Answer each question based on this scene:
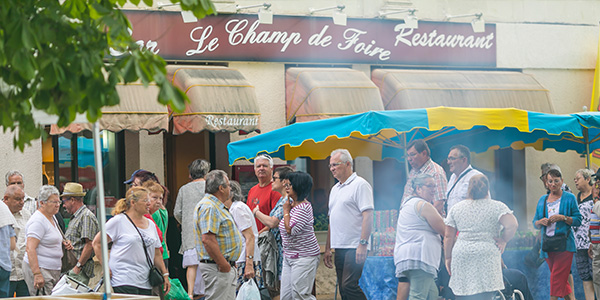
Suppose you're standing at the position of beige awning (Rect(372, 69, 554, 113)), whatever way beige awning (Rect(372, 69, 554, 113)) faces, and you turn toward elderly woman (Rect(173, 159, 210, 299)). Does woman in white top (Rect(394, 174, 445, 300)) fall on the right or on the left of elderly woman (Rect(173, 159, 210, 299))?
left

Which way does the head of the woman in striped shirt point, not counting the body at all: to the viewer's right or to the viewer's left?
to the viewer's left

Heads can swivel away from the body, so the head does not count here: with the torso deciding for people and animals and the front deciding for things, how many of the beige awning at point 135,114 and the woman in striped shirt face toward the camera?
1

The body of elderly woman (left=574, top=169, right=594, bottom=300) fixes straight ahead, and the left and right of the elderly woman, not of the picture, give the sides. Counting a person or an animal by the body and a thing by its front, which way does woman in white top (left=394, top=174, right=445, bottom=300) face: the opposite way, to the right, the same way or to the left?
the opposite way

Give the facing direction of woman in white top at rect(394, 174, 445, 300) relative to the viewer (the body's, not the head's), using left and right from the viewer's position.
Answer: facing away from the viewer and to the right of the viewer

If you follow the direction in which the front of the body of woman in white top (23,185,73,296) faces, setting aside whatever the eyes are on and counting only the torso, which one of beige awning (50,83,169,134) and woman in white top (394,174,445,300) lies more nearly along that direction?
the woman in white top

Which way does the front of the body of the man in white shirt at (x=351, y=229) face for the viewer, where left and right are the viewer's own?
facing the viewer and to the left of the viewer

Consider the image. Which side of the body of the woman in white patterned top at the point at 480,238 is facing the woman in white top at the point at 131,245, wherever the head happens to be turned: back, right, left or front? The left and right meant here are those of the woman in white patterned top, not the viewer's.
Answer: left

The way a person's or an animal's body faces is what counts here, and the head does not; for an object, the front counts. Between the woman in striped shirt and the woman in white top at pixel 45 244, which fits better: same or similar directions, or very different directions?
very different directions

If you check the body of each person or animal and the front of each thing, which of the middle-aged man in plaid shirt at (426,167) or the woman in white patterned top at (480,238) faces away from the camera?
the woman in white patterned top

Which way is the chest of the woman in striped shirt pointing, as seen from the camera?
to the viewer's left

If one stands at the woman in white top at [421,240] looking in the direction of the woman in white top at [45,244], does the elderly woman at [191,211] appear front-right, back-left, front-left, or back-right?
front-right

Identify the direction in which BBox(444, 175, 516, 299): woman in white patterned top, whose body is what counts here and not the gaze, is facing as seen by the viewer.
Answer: away from the camera

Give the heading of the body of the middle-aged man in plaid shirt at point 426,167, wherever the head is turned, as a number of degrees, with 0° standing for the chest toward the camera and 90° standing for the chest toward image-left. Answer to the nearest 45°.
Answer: approximately 45°
